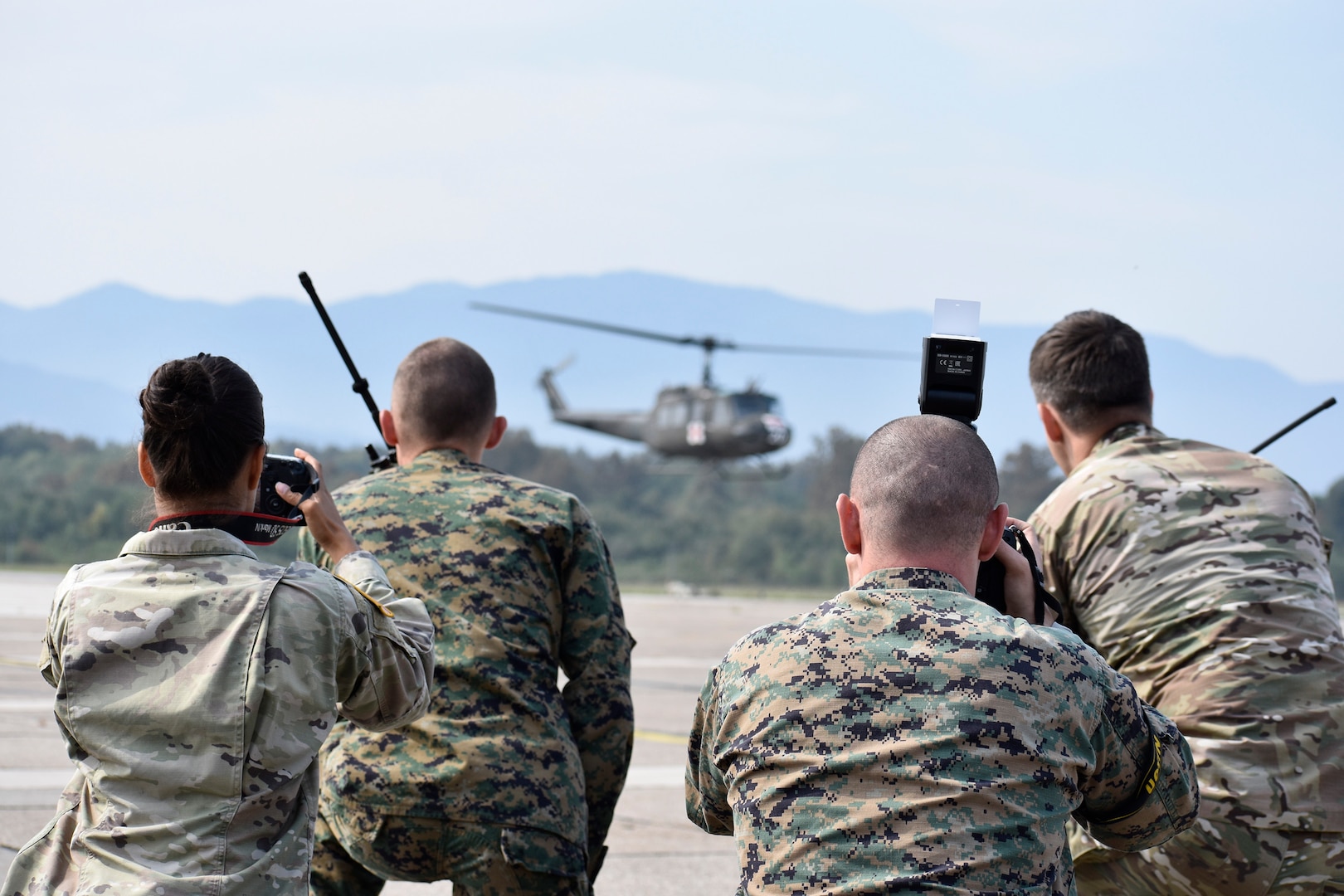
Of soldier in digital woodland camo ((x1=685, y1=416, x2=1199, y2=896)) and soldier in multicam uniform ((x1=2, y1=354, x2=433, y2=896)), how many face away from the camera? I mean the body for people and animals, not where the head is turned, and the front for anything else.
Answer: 2

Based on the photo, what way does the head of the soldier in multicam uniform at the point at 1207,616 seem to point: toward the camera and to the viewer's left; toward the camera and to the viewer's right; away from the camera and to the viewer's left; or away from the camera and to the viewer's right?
away from the camera and to the viewer's left

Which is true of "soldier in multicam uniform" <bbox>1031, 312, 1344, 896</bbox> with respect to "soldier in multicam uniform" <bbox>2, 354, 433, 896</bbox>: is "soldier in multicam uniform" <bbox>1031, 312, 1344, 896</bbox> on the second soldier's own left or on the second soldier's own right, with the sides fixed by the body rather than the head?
on the second soldier's own right

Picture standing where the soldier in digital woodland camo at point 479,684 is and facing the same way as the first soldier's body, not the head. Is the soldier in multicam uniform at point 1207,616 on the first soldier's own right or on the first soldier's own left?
on the first soldier's own right

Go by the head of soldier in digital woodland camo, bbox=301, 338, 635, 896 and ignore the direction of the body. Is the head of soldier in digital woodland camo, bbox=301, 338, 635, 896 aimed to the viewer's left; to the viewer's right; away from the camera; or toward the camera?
away from the camera

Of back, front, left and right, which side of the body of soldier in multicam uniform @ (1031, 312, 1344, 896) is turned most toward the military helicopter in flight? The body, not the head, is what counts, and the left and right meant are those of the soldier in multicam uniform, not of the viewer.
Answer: front

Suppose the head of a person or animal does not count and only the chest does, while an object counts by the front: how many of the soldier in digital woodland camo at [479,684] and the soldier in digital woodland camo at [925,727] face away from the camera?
2

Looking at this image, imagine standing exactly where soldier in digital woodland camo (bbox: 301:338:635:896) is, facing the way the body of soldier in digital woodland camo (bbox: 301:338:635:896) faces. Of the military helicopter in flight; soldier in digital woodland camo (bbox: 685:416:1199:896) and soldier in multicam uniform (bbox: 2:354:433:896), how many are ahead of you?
1

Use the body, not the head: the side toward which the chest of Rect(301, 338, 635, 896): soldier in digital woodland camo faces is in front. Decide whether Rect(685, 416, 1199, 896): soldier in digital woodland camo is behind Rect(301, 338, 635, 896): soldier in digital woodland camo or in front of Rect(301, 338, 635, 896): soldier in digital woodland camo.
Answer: behind

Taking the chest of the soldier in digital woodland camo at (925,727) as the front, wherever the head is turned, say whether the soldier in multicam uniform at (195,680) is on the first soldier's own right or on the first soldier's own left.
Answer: on the first soldier's own left

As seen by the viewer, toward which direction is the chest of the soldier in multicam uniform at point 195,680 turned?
away from the camera

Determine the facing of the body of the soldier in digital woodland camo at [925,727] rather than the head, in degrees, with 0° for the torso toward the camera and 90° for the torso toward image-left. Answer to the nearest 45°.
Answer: approximately 180°

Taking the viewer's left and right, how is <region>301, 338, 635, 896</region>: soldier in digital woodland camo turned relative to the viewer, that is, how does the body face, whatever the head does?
facing away from the viewer
